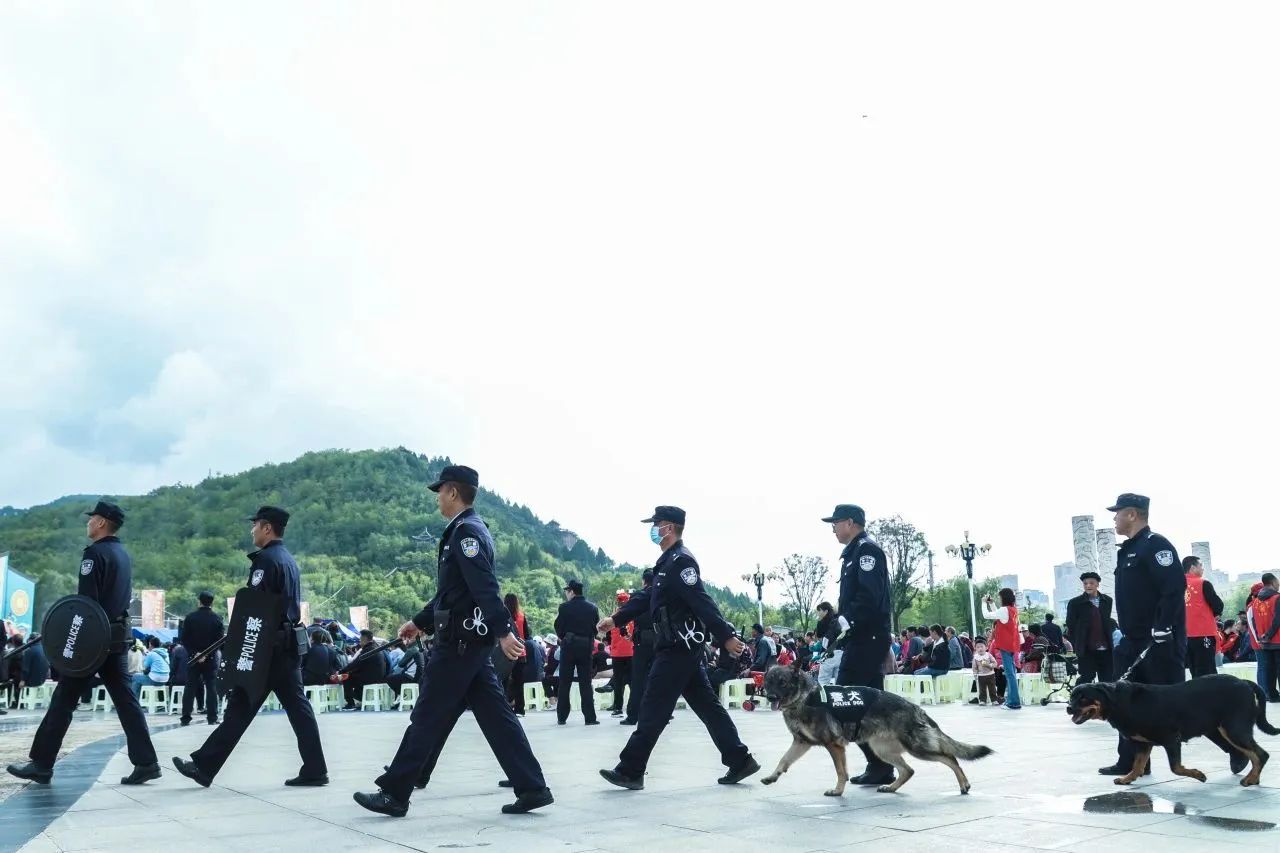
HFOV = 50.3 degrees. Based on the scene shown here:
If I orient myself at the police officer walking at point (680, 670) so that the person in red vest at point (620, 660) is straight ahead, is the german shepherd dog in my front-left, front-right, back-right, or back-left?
back-right

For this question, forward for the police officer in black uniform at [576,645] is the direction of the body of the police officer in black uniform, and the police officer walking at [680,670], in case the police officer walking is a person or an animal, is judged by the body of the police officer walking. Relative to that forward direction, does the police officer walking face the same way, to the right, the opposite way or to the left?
to the left
